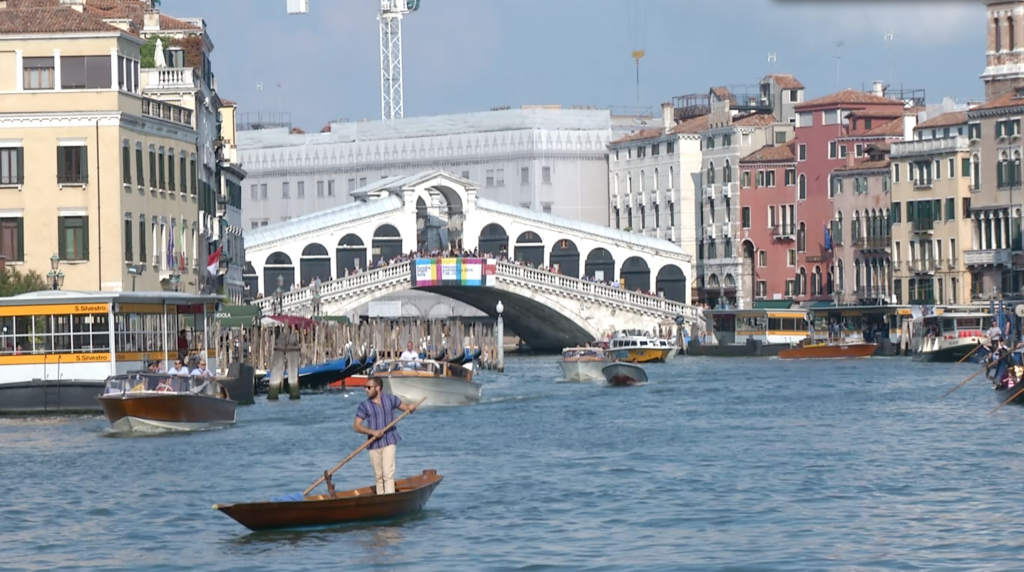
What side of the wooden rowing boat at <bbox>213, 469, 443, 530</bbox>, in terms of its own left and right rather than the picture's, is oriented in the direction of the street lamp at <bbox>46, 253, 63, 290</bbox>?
right

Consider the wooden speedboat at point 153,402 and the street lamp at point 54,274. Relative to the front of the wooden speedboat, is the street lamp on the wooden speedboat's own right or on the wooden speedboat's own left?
on the wooden speedboat's own right

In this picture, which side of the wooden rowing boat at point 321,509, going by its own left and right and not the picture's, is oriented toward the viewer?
left

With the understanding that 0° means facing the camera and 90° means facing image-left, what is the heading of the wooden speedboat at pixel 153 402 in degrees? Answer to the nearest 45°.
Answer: approximately 45°

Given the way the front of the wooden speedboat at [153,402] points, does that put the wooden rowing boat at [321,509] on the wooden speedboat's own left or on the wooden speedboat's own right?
on the wooden speedboat's own left

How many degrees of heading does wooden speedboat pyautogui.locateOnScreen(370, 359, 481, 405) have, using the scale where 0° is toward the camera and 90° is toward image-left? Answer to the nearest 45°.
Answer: approximately 45°

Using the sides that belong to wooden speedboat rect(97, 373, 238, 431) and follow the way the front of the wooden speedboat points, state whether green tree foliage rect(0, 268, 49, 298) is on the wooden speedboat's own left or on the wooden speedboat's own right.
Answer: on the wooden speedboat's own right
